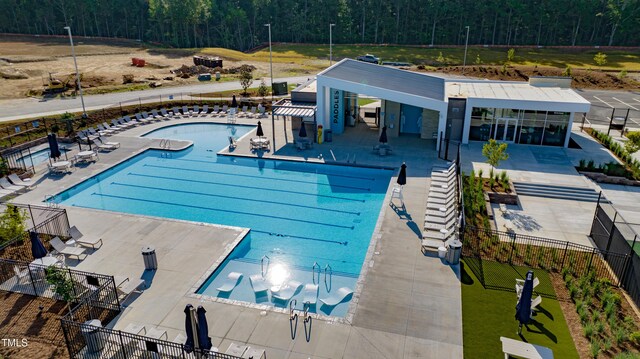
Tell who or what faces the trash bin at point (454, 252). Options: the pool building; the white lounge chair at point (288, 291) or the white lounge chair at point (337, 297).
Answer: the pool building

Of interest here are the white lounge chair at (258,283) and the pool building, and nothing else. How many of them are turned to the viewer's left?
0

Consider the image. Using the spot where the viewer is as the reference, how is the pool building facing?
facing the viewer

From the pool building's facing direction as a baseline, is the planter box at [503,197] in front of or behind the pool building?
in front

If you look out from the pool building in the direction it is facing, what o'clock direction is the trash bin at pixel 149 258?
The trash bin is roughly at 1 o'clock from the pool building.

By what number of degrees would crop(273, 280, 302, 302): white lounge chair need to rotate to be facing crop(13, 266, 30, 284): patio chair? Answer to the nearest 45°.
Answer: approximately 45° to its right

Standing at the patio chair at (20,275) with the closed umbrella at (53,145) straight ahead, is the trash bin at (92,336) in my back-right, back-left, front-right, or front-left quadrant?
back-right

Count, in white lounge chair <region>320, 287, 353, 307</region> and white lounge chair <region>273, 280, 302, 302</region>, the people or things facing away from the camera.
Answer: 0

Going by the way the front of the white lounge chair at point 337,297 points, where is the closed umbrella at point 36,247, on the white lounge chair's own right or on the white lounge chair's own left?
on the white lounge chair's own right

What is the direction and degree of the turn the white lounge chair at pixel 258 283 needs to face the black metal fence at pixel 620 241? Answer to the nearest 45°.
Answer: approximately 45° to its left

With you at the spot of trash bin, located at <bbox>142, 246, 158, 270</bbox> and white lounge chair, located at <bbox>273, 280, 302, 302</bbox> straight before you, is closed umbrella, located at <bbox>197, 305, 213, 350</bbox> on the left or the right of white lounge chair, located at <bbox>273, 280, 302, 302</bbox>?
right

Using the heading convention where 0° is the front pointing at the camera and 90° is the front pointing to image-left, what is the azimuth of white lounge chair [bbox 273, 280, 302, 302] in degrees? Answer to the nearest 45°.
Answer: approximately 45°

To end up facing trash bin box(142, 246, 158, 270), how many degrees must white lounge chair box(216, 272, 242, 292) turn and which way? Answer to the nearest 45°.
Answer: approximately 90° to its right

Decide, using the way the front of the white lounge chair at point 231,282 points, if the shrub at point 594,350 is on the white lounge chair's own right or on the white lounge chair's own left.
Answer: on the white lounge chair's own left
